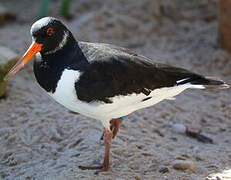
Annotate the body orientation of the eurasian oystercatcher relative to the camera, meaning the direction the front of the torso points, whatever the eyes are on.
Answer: to the viewer's left

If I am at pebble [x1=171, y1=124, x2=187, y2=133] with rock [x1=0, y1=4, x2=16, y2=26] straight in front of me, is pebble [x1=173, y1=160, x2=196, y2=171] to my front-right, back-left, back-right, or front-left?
back-left

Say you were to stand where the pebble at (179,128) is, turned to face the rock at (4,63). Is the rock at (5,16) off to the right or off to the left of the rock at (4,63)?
right

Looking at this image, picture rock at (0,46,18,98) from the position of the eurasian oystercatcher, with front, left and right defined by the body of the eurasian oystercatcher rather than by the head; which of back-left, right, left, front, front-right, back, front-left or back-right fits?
front-right

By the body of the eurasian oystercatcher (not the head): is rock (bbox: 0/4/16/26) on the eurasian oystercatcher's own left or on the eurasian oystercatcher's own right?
on the eurasian oystercatcher's own right
